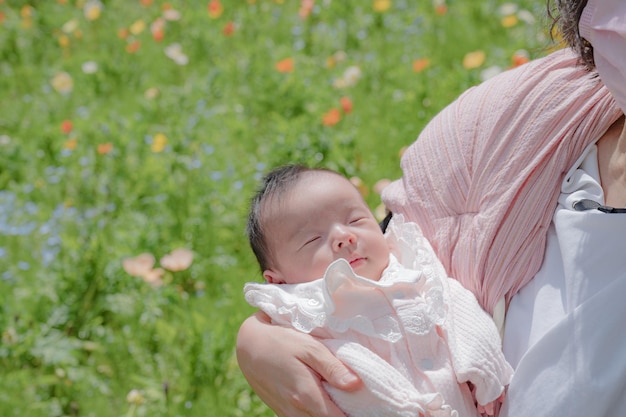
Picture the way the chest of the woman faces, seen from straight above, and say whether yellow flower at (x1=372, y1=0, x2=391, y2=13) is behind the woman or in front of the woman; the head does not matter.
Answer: behind

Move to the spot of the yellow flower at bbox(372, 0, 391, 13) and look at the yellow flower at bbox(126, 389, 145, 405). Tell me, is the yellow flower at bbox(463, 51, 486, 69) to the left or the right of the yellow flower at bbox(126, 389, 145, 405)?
left
